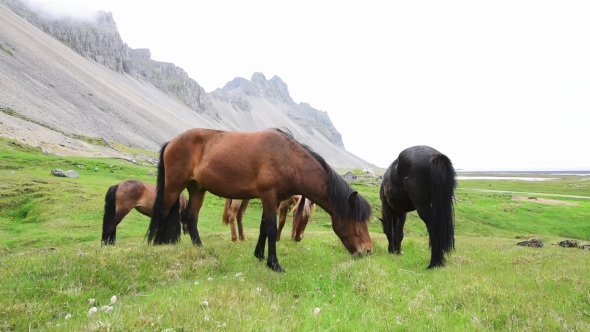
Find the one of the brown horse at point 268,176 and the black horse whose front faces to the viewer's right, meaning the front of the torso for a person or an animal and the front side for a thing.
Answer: the brown horse

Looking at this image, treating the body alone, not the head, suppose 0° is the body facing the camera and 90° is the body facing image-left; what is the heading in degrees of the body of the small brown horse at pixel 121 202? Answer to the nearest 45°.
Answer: approximately 270°

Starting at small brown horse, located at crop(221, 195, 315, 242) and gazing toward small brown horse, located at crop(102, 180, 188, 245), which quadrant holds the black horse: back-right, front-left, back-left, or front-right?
back-left

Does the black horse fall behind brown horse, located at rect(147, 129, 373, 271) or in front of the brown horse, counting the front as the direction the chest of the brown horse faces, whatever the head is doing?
in front

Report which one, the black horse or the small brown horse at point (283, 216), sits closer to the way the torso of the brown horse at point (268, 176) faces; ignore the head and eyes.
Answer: the black horse

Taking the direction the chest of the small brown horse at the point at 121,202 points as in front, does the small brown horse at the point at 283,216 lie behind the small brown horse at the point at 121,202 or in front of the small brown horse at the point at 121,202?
in front

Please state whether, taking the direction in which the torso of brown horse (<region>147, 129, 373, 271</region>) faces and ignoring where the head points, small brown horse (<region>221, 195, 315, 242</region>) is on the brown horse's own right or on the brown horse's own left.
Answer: on the brown horse's own left

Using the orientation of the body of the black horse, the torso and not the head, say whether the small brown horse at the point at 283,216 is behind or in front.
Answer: in front

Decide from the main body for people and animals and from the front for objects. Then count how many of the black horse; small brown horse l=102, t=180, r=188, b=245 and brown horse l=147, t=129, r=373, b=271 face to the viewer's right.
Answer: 2

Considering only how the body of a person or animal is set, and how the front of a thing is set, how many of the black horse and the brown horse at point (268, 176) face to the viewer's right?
1

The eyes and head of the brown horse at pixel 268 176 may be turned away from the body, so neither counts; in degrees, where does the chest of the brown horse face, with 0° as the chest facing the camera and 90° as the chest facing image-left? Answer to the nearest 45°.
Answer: approximately 270°

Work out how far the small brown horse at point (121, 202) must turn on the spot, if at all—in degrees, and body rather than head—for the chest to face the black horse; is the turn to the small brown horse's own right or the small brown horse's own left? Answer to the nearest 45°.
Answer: approximately 45° to the small brown horse's own right

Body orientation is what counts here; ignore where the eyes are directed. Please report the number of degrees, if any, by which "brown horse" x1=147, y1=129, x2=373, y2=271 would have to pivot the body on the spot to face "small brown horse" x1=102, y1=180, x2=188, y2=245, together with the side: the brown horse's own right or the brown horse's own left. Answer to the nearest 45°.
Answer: approximately 135° to the brown horse's own left
